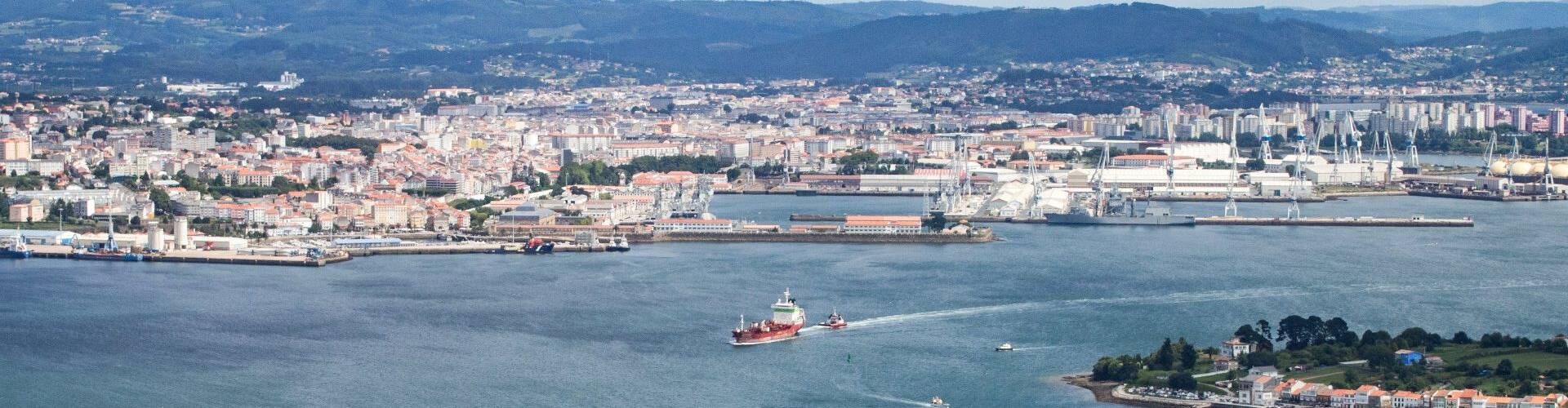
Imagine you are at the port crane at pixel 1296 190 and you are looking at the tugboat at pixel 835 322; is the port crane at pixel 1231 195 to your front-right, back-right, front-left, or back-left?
front-right

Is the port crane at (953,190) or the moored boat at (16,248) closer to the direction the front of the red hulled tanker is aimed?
the moored boat

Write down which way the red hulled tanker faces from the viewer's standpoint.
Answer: facing the viewer and to the left of the viewer

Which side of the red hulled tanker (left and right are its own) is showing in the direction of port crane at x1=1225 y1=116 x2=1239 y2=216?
back

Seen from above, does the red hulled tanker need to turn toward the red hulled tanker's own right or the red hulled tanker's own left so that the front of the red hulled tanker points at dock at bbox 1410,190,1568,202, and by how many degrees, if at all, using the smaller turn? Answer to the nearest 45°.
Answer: approximately 180°

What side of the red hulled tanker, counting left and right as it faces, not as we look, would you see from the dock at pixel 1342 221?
back

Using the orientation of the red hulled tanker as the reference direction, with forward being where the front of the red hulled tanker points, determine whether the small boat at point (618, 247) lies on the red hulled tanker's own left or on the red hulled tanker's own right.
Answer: on the red hulled tanker's own right

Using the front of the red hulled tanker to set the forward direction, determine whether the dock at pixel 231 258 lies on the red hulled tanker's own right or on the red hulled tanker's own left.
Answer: on the red hulled tanker's own right
